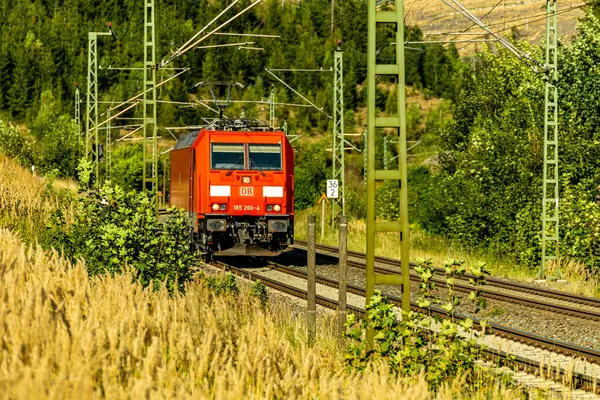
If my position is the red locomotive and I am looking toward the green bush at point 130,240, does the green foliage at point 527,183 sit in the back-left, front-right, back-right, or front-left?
back-left

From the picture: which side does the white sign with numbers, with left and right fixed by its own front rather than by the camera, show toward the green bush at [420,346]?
front

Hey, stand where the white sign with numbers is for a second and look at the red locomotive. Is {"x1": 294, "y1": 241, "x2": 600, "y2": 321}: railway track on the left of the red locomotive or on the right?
left

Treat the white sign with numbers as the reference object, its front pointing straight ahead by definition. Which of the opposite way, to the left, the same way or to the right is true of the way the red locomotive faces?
the same way

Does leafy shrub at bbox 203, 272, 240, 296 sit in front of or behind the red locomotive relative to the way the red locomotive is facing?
in front

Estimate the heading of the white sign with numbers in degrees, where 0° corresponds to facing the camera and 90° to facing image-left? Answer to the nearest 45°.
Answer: approximately 0°

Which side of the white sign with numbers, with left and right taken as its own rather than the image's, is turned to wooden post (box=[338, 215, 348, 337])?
front

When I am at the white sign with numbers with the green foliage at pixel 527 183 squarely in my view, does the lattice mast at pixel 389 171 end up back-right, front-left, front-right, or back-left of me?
front-right

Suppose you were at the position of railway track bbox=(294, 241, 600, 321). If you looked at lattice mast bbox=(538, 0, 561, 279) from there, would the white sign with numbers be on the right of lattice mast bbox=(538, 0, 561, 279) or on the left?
left

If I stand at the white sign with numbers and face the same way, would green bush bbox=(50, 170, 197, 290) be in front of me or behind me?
in front

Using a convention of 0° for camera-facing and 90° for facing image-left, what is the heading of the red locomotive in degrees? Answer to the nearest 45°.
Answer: approximately 0°

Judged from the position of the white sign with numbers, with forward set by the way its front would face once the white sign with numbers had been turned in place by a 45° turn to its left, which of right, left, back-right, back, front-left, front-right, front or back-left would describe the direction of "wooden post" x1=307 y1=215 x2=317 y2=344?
front-right

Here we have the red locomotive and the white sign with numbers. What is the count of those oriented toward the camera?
2

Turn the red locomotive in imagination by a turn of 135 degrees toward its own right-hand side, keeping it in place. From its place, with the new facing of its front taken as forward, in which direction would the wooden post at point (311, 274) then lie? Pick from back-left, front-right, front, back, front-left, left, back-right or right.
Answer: back-left

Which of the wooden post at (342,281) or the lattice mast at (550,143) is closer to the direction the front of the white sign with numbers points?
the wooden post
